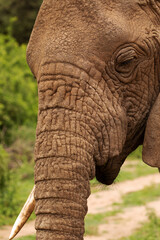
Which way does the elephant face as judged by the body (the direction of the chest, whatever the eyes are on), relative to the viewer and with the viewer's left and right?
facing the viewer and to the left of the viewer
